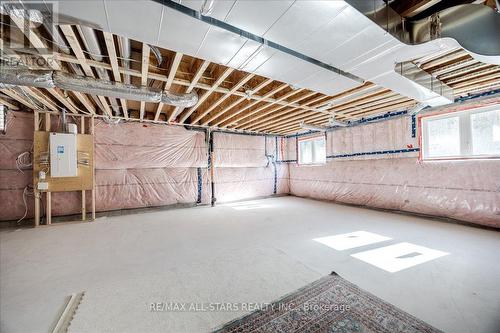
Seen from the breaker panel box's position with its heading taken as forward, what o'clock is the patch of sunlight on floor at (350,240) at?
The patch of sunlight on floor is roughly at 11 o'clock from the breaker panel box.

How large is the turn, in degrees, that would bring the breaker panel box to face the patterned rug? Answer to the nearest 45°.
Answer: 0° — it already faces it

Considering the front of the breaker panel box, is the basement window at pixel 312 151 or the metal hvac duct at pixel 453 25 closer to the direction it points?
the metal hvac duct

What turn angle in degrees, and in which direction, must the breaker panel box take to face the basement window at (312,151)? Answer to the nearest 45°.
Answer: approximately 90° to its left

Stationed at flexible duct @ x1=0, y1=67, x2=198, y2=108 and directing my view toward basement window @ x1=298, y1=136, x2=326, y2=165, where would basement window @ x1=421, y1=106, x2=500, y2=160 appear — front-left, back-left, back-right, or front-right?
front-right

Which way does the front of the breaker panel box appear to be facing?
toward the camera

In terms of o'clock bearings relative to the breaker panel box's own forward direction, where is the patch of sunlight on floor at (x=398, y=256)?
The patch of sunlight on floor is roughly at 11 o'clock from the breaker panel box.
